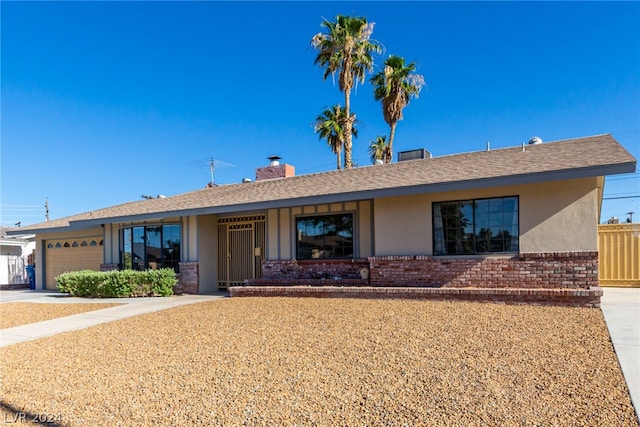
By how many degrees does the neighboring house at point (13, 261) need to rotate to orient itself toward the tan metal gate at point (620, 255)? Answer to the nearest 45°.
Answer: approximately 45° to its left

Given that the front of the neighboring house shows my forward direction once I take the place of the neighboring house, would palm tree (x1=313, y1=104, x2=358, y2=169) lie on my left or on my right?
on my left

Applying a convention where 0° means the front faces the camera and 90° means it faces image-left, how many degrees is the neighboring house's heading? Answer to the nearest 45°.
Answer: approximately 0°
